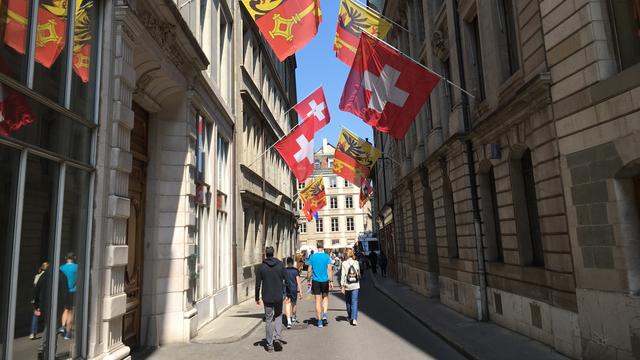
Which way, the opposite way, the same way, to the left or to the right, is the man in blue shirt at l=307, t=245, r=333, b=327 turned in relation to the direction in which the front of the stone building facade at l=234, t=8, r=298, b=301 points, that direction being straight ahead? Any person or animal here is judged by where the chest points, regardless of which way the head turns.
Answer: to the left

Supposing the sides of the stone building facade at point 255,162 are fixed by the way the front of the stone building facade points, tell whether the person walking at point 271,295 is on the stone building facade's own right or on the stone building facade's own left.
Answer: on the stone building facade's own right

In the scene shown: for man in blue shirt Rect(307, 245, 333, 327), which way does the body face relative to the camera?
away from the camera

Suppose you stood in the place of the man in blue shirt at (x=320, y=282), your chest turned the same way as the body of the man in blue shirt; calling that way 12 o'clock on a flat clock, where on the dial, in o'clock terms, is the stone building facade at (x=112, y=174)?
The stone building facade is roughly at 7 o'clock from the man in blue shirt.

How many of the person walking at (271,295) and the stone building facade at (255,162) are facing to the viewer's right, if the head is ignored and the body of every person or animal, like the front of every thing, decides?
1

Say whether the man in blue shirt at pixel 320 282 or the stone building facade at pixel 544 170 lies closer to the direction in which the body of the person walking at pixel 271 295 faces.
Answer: the man in blue shirt

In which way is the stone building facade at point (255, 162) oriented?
to the viewer's right
